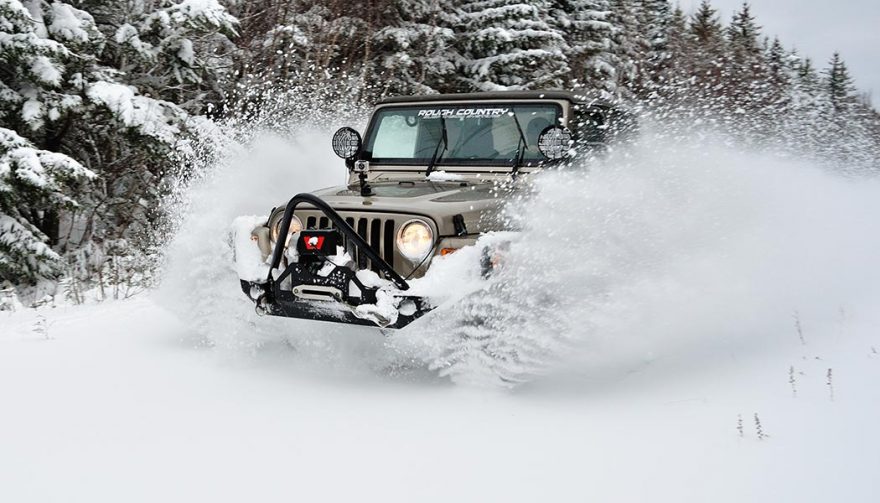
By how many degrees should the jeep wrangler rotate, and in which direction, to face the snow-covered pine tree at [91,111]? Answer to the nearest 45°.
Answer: approximately 90° to its right

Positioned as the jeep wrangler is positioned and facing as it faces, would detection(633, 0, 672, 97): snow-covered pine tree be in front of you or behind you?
behind

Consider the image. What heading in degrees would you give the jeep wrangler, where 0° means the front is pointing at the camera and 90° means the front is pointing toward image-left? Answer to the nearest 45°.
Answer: approximately 45°

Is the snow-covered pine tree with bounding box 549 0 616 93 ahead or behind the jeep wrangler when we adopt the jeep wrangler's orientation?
behind

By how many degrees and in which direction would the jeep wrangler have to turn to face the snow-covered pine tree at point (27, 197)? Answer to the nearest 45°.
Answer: approximately 90° to its right

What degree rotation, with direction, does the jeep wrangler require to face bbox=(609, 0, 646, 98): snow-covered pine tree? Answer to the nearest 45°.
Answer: approximately 135° to its right

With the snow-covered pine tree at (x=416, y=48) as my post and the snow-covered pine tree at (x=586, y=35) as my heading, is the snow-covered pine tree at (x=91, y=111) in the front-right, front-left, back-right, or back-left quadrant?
back-right

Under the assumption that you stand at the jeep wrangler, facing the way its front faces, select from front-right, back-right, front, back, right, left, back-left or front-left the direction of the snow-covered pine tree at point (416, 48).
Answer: back-right

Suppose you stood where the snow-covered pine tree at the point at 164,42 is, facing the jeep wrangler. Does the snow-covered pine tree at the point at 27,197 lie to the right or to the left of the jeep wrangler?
right
